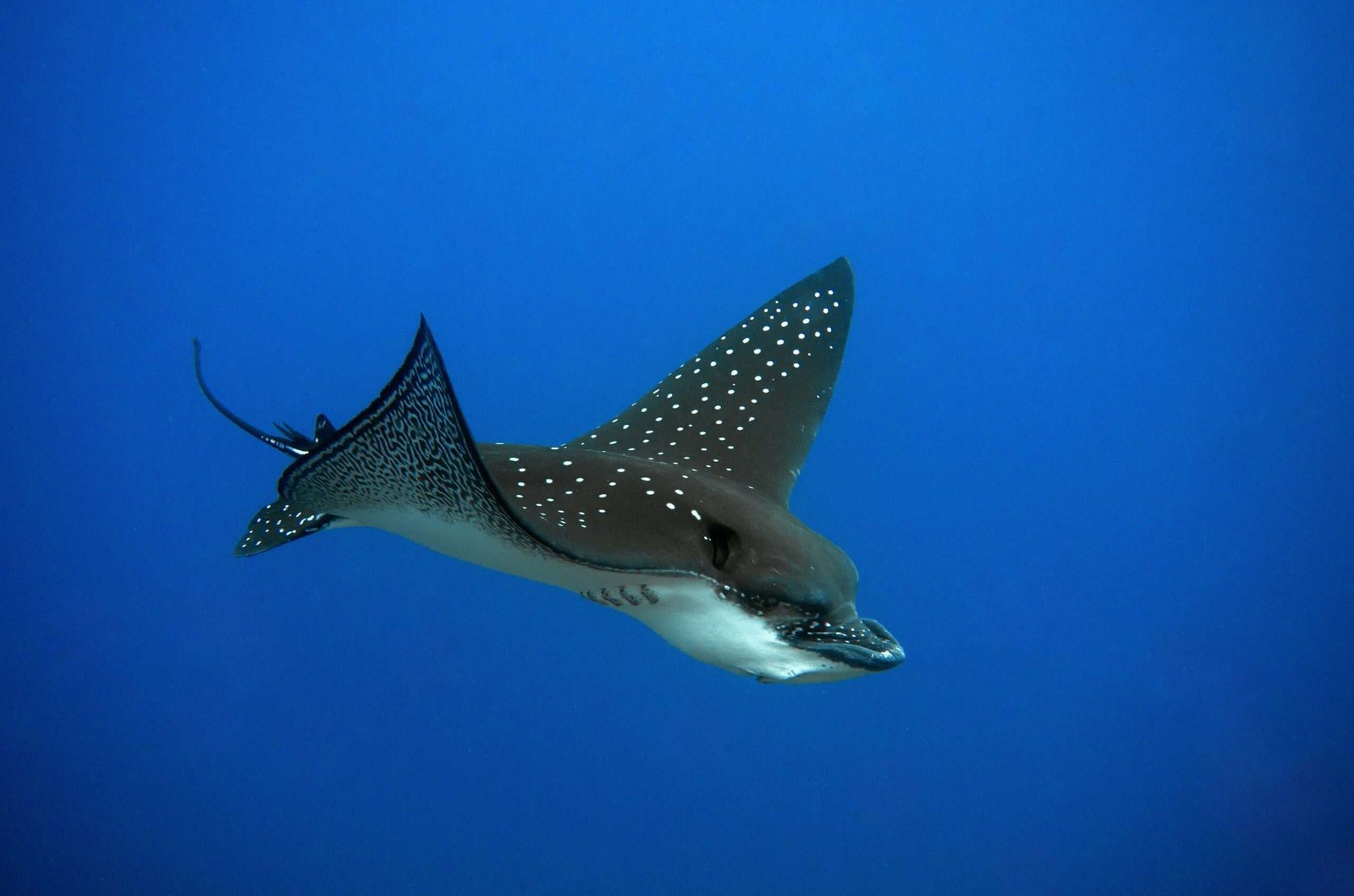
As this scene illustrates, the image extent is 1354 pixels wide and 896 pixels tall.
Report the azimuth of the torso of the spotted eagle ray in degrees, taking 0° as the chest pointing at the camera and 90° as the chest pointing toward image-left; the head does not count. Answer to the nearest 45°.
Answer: approximately 315°
